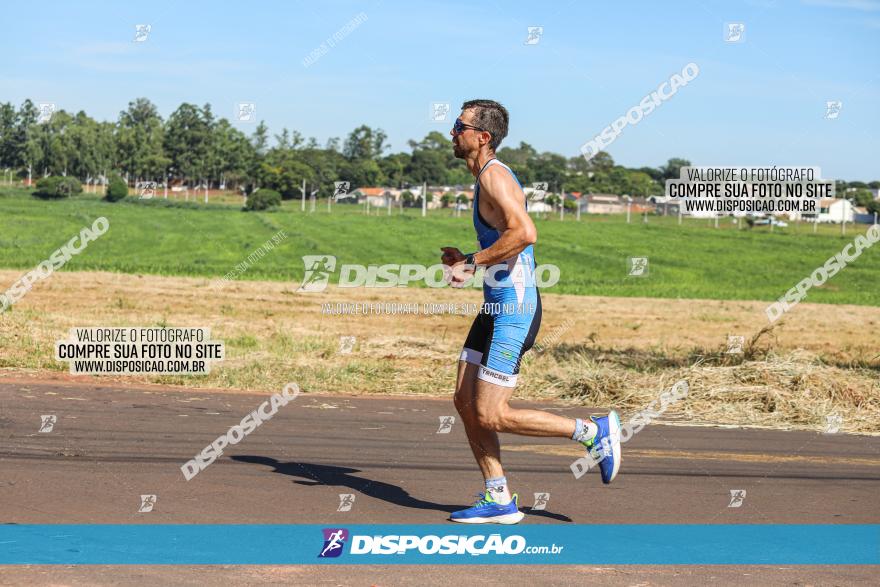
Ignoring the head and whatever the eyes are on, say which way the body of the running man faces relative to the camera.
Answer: to the viewer's left

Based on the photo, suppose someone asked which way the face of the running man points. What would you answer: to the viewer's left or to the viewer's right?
to the viewer's left
